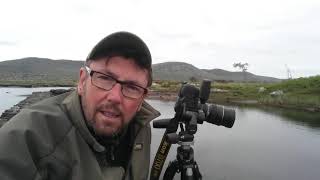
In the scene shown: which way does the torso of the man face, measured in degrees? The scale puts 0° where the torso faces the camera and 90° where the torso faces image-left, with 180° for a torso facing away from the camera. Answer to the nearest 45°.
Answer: approximately 315°

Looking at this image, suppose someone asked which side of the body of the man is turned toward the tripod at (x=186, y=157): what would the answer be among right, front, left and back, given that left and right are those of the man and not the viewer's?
left

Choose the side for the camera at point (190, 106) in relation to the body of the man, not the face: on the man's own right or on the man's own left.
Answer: on the man's own left

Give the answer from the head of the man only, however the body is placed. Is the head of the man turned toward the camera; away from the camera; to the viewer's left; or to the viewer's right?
toward the camera
